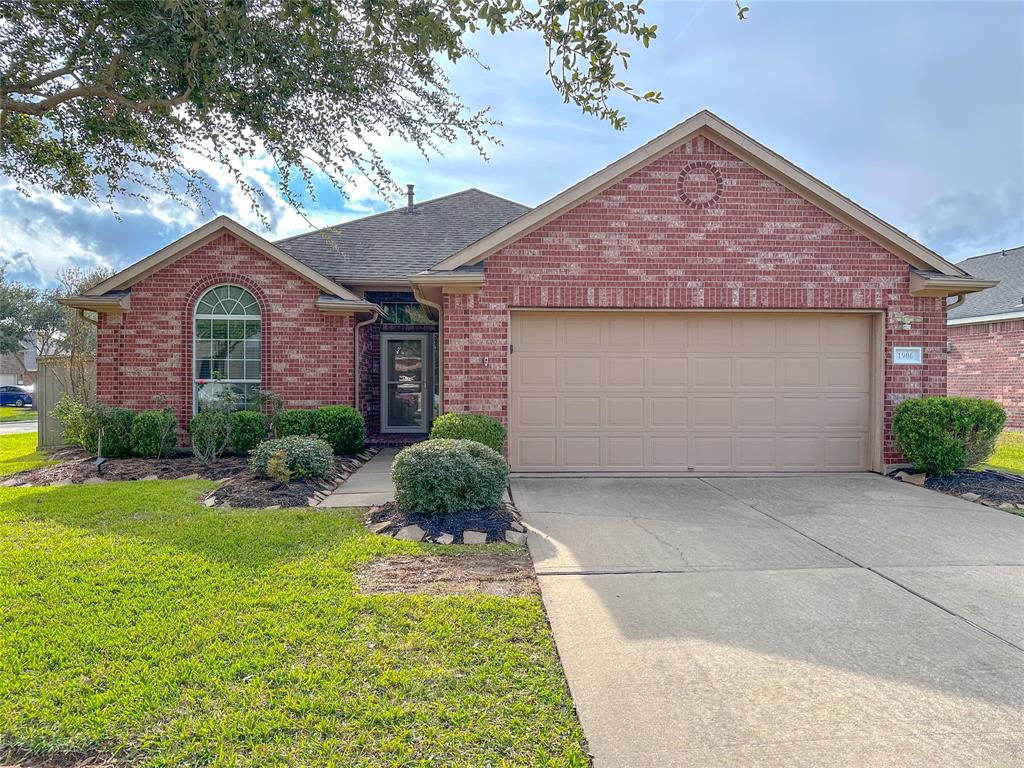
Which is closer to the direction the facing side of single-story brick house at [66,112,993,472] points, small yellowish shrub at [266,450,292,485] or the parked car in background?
the small yellowish shrub

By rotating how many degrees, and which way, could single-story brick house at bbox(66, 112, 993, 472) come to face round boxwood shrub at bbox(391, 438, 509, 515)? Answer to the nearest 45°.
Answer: approximately 45° to its right

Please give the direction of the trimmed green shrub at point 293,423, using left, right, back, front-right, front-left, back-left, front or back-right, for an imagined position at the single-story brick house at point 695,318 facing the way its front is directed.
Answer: right

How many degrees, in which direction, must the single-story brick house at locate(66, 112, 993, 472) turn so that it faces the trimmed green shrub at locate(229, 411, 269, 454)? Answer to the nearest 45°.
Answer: approximately 90° to its right

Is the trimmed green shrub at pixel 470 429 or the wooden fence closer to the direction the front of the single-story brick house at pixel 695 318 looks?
the trimmed green shrub

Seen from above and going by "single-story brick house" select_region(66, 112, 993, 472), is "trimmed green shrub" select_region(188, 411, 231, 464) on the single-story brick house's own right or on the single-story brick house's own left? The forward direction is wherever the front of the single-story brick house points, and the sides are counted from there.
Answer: on the single-story brick house's own right

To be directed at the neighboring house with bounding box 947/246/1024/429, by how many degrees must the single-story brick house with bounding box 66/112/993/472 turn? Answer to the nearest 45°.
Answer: approximately 135° to its left

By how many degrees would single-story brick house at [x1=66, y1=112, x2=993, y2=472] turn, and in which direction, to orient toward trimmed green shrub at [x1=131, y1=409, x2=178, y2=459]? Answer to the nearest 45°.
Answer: approximately 90° to its right

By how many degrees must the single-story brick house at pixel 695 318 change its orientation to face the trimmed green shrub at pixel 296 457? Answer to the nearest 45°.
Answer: approximately 90° to its right

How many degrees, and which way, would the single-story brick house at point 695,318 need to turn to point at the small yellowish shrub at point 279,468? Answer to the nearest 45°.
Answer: approximately 90° to its right
